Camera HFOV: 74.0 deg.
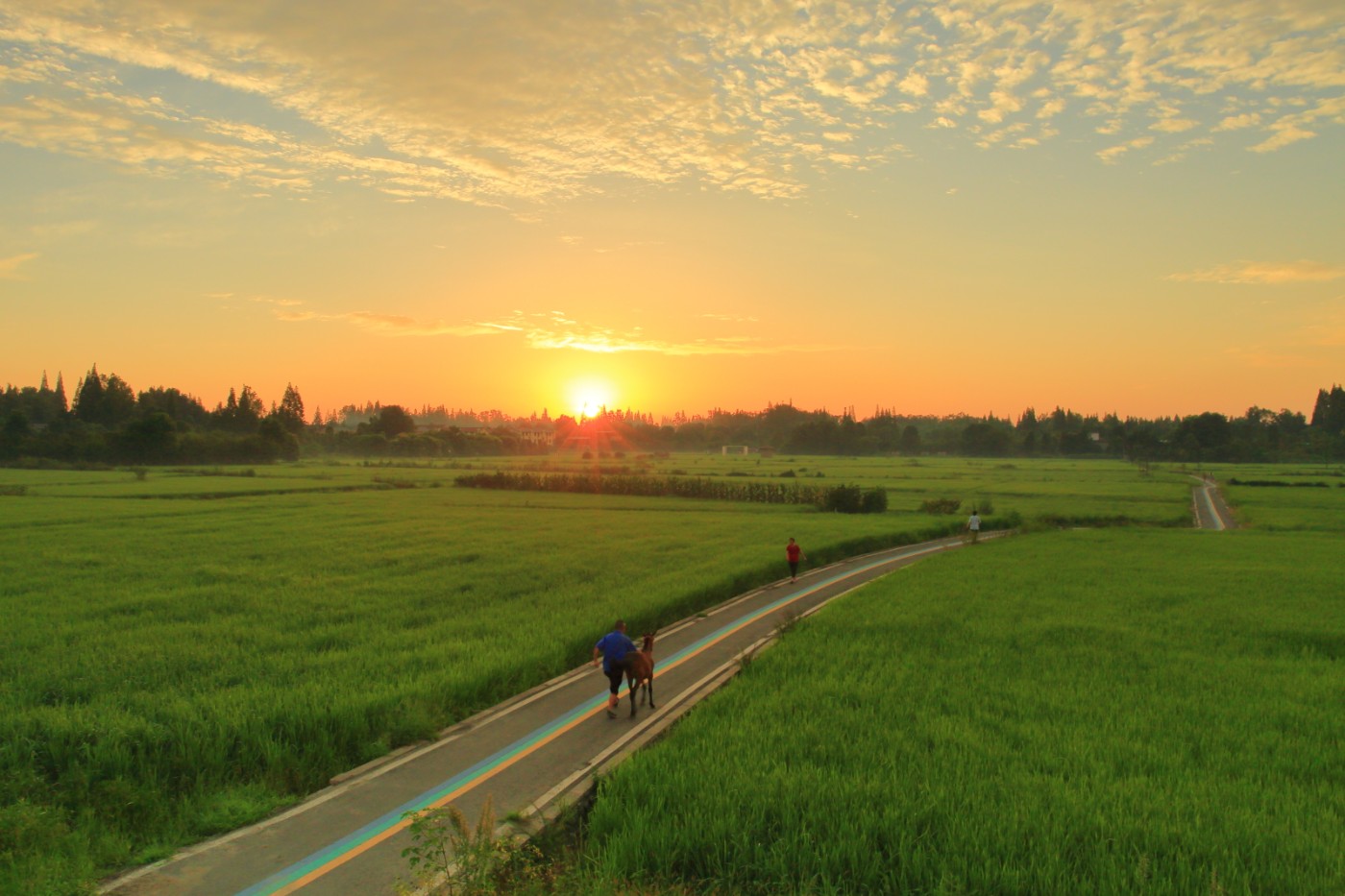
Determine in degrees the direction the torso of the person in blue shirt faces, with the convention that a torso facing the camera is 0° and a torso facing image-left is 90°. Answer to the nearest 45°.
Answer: approximately 225°
